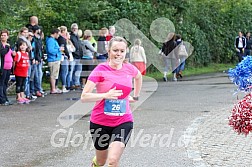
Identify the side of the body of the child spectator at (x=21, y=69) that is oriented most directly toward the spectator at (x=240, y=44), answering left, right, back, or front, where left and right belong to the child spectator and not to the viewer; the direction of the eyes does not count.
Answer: left

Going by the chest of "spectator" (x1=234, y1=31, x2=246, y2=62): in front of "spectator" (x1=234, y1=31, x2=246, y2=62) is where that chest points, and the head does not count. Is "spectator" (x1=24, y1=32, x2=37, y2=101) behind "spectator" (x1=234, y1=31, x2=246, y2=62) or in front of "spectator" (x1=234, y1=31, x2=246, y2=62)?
in front

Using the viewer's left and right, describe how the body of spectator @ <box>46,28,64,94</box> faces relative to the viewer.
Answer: facing to the right of the viewer

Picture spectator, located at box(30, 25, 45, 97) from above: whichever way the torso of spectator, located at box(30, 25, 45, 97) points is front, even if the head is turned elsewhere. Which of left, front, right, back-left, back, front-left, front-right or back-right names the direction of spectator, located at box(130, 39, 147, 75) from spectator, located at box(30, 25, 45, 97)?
left

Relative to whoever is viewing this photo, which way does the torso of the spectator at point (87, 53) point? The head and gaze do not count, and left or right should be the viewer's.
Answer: facing to the right of the viewer
